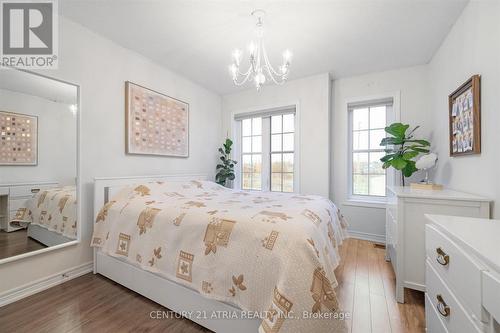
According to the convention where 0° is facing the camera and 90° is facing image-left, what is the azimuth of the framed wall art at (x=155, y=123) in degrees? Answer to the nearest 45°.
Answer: approximately 315°

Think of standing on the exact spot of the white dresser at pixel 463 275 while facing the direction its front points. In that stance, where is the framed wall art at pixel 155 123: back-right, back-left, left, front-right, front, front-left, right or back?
front-right

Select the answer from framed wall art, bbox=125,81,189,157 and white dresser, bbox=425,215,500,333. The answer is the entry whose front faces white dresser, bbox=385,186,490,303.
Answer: the framed wall art

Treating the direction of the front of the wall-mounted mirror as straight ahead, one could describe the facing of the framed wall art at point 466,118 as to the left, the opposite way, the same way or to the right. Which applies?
the opposite way

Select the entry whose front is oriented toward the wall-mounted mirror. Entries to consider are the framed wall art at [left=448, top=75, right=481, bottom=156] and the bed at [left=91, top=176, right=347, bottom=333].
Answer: the framed wall art

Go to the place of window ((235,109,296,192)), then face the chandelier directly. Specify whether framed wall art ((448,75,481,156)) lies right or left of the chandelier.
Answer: left

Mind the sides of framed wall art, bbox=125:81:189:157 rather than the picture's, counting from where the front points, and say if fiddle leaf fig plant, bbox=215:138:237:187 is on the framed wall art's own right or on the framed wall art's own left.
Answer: on the framed wall art's own left

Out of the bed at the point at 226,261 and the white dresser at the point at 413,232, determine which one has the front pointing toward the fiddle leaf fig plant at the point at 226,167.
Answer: the white dresser

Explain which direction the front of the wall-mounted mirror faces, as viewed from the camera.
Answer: facing the viewer and to the right of the viewer

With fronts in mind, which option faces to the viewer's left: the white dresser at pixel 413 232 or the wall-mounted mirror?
the white dresser

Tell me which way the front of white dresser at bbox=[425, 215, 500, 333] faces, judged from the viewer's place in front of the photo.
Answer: facing the viewer and to the left of the viewer

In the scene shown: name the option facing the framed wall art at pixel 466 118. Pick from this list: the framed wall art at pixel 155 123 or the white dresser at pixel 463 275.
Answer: the framed wall art at pixel 155 123

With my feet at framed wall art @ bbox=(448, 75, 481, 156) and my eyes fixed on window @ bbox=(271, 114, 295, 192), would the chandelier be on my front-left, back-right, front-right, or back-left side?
front-left

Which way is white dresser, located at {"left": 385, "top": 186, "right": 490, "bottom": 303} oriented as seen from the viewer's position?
to the viewer's left

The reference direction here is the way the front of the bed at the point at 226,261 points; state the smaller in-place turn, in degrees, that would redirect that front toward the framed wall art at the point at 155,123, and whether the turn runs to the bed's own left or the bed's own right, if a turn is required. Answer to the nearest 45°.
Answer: approximately 180°

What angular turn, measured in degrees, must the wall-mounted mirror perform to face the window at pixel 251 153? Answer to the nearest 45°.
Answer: approximately 45° to its left

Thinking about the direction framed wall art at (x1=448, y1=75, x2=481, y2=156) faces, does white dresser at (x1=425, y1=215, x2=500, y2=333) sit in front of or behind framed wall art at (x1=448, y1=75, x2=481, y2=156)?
in front

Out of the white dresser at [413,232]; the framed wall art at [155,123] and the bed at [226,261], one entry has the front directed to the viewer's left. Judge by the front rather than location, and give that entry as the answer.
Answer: the white dresser

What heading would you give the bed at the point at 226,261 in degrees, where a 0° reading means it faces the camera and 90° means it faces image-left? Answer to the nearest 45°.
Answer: approximately 315°

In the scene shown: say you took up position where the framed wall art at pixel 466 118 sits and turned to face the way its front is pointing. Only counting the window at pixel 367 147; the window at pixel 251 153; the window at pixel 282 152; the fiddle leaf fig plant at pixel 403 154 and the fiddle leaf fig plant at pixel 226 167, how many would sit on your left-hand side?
0

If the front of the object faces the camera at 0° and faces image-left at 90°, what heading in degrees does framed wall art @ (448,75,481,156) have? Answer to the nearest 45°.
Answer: approximately 45°

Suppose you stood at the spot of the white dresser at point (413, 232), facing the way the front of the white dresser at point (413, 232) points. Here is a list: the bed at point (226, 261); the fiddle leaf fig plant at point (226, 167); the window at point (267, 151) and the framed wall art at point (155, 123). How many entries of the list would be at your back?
0
